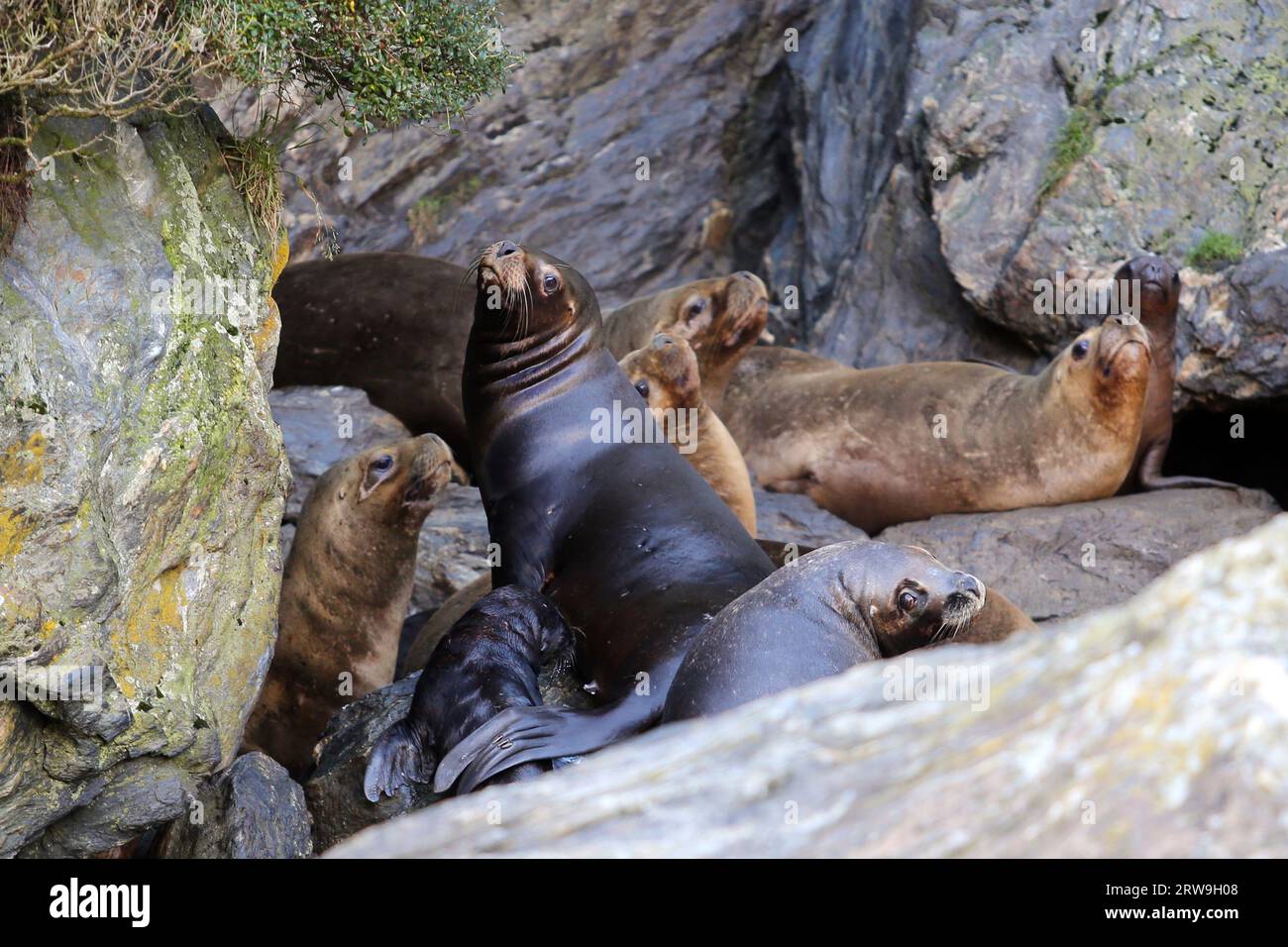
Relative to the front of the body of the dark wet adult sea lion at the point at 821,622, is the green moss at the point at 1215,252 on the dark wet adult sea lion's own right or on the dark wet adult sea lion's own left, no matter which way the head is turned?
on the dark wet adult sea lion's own left

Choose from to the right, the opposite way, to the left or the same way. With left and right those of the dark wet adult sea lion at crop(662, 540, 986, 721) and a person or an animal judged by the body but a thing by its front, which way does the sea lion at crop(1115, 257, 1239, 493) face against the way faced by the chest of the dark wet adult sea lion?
to the right

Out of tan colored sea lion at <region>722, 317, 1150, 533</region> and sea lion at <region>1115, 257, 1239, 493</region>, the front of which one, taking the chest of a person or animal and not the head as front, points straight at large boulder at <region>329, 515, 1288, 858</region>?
the sea lion

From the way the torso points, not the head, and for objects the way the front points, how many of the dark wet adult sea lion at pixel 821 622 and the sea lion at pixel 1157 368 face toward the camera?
1

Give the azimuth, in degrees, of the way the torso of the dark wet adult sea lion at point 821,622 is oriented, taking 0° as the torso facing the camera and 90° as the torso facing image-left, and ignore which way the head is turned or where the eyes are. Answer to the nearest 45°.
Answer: approximately 270°

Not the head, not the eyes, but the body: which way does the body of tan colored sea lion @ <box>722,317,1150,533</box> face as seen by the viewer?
to the viewer's right

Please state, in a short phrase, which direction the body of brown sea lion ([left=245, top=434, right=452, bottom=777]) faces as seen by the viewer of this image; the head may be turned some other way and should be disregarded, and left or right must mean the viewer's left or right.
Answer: facing to the right of the viewer
